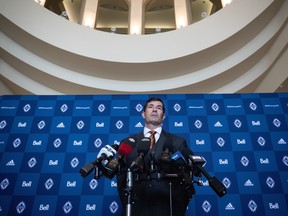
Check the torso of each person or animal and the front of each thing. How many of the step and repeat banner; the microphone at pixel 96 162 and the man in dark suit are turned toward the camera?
2

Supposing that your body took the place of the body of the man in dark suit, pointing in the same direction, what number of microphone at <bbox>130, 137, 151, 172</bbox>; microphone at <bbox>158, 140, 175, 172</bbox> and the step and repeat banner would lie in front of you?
2

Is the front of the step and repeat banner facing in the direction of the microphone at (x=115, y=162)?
yes

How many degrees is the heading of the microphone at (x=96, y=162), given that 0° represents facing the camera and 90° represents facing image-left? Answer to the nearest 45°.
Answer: approximately 225°

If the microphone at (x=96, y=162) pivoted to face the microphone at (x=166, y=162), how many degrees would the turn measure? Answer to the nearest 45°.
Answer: approximately 45° to its right

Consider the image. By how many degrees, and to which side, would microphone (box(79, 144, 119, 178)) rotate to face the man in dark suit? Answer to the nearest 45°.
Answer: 0° — it already faces them

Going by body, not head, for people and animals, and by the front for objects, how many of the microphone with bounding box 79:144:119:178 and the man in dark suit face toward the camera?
1

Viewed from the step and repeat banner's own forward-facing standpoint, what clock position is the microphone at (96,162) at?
The microphone is roughly at 12 o'clock from the step and repeat banner.

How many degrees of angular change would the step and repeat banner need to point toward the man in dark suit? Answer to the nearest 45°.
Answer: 0° — it already faces them
